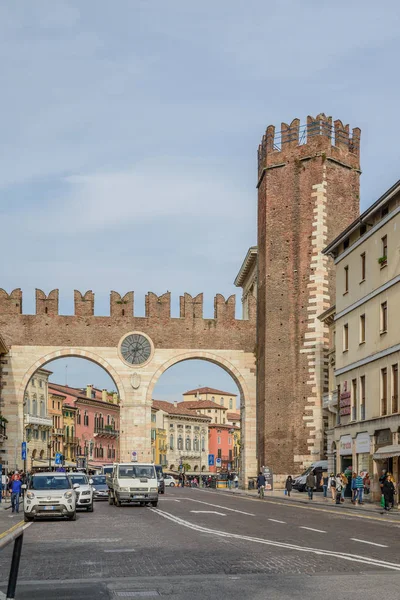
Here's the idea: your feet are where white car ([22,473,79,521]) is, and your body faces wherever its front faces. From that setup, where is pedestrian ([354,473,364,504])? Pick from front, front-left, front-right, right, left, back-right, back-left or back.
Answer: back-left

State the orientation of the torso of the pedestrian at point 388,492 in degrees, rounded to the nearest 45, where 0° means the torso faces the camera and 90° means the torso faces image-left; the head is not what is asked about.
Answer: approximately 0°

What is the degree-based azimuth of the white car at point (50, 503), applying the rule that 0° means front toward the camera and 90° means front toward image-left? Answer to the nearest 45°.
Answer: approximately 0°

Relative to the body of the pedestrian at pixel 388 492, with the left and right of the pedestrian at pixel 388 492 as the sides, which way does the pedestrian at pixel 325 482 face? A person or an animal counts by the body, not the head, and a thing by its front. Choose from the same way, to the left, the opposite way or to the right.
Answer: the opposite way

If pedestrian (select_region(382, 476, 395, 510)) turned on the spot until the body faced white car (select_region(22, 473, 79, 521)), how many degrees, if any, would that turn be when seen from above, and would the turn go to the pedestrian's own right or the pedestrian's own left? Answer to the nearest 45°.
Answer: approximately 45° to the pedestrian's own right

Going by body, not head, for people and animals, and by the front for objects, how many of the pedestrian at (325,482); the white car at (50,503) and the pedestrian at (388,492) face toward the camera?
2

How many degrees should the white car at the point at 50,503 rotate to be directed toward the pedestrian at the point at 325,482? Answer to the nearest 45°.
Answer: approximately 135° to its left
